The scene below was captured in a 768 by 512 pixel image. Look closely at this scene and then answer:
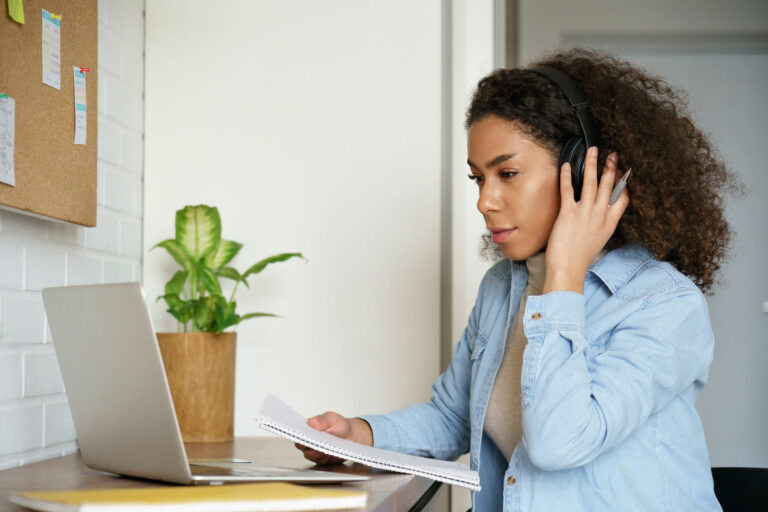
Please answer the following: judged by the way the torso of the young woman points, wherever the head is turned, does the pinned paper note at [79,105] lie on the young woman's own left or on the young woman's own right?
on the young woman's own right

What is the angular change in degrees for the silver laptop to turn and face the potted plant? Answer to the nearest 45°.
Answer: approximately 45° to its left

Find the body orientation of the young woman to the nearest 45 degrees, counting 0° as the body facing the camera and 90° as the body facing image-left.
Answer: approximately 45°

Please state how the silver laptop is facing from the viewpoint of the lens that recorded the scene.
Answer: facing away from the viewer and to the right of the viewer

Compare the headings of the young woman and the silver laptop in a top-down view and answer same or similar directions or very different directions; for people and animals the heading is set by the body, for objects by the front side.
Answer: very different directions

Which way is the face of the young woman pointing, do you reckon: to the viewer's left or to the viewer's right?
to the viewer's left

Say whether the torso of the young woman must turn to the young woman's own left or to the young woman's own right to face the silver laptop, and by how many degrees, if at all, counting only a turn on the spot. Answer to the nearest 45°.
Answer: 0° — they already face it
